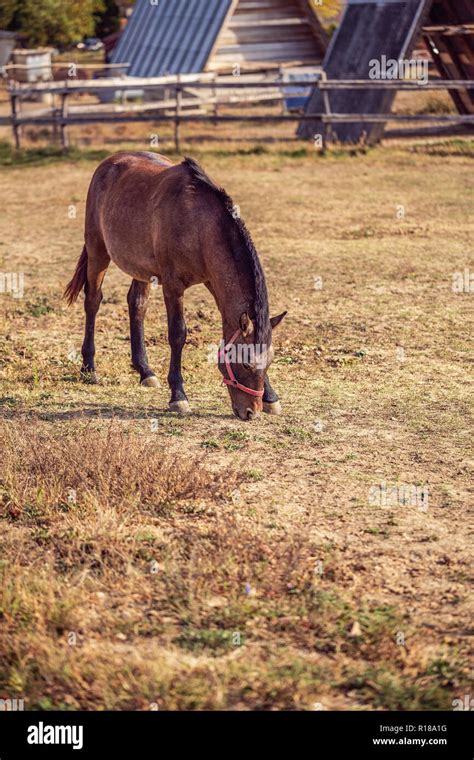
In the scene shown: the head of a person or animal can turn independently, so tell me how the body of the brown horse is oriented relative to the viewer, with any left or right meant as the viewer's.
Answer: facing the viewer and to the right of the viewer

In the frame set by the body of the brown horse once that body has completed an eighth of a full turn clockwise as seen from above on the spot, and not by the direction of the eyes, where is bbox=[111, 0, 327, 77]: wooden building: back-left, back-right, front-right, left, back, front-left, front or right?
back

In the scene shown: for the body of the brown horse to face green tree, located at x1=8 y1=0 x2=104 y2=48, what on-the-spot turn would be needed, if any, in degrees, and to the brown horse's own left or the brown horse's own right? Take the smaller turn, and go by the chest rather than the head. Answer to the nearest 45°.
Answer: approximately 135° to the brown horse's own left

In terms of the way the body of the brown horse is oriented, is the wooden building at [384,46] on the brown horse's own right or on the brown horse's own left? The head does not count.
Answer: on the brown horse's own left
